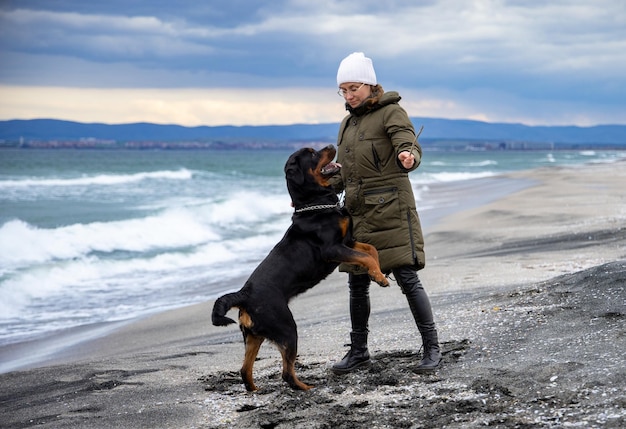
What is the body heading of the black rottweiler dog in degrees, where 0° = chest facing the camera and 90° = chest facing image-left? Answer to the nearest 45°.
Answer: approximately 270°

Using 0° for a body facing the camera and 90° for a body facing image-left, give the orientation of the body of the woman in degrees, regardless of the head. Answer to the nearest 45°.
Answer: approximately 45°

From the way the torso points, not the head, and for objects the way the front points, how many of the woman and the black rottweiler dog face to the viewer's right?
1
